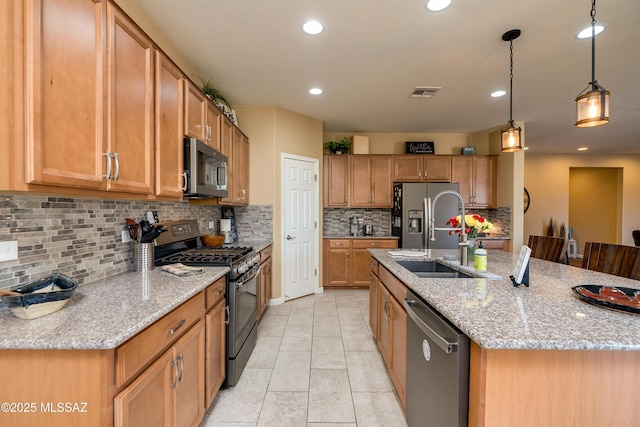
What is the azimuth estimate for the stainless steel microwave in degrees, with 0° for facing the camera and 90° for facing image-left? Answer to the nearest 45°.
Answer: approximately 315°

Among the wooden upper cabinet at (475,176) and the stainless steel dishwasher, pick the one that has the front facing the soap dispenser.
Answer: the wooden upper cabinet

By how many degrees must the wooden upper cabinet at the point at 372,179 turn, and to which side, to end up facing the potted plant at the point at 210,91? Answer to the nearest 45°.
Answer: approximately 45° to its right

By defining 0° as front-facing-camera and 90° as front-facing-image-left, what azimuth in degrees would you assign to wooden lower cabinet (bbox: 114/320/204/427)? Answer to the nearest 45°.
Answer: approximately 315°

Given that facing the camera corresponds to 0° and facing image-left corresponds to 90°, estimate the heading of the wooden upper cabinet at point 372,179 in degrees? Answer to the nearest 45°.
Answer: approximately 0°

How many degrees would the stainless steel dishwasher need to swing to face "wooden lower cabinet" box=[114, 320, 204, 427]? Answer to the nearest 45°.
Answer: approximately 45° to its right

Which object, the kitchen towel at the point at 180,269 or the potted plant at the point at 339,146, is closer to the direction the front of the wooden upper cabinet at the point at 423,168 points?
the kitchen towel

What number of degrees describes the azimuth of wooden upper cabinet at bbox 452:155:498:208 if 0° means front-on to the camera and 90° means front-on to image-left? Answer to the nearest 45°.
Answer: approximately 0°

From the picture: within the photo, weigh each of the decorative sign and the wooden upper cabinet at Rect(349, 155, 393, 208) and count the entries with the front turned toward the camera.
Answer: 2

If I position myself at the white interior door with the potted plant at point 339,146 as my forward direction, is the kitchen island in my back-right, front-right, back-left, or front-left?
back-right
